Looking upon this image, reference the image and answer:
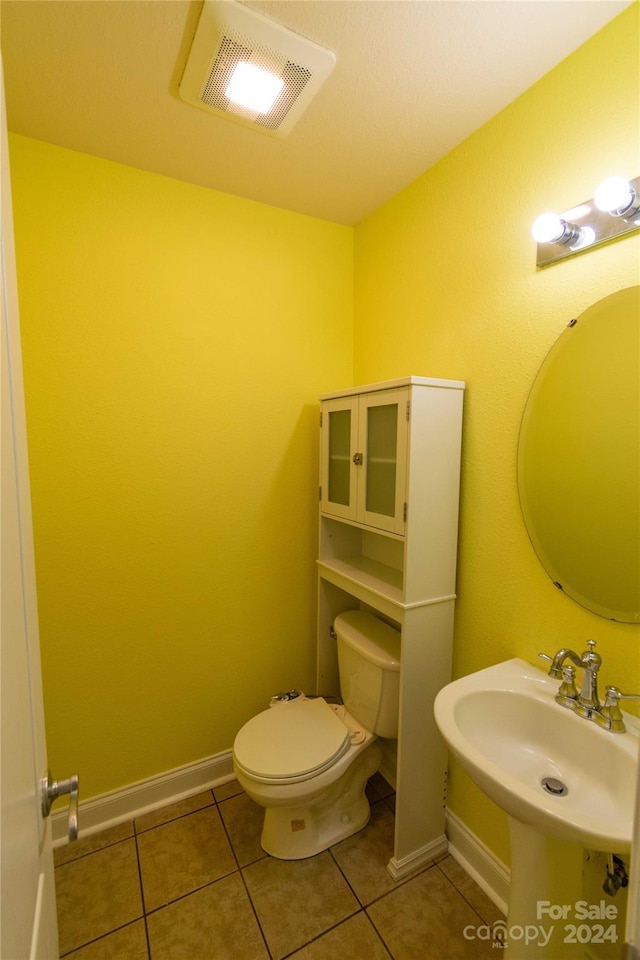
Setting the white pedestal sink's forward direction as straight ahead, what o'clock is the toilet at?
The toilet is roughly at 2 o'clock from the white pedestal sink.

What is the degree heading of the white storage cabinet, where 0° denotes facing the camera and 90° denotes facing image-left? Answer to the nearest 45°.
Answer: approximately 45°

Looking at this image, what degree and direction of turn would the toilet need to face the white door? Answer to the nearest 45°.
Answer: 0° — it already faces it

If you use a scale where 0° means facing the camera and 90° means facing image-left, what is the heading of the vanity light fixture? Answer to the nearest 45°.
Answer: approximately 45°
